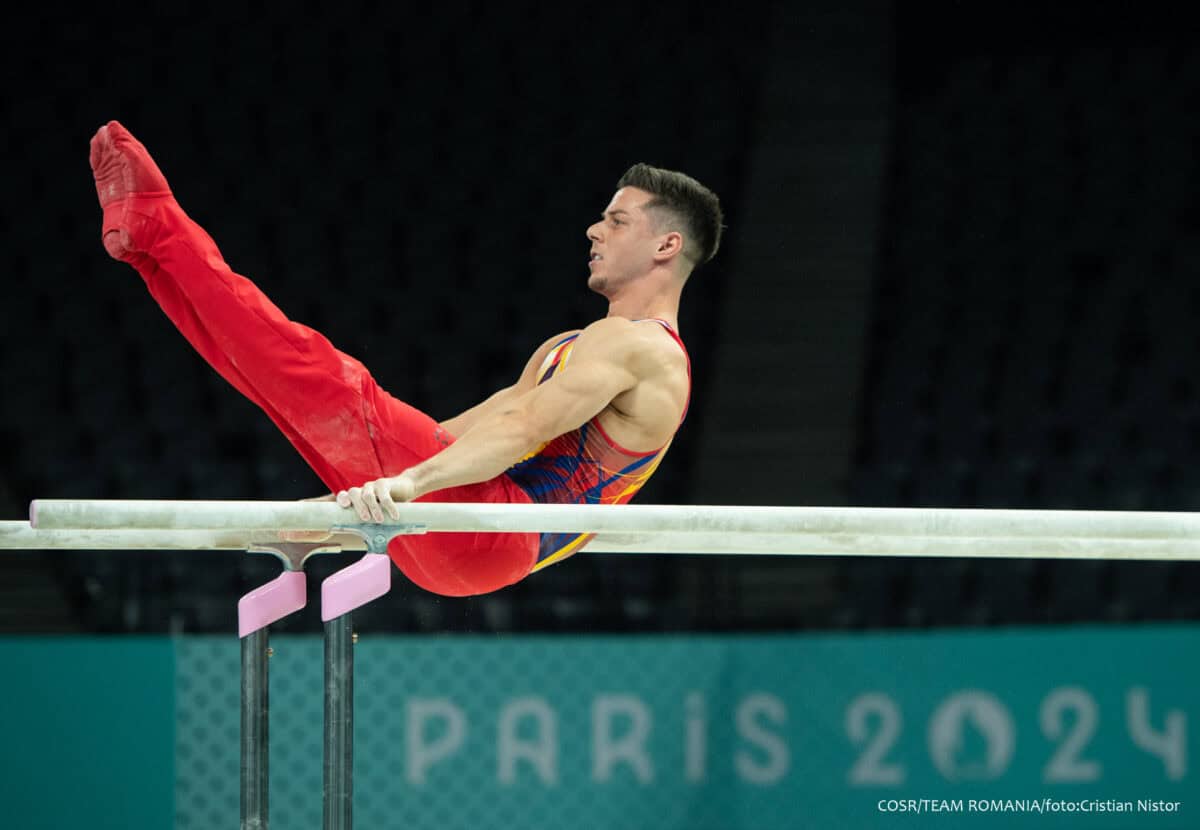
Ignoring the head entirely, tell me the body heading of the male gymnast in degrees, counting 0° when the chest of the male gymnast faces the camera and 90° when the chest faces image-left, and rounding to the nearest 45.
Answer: approximately 90°

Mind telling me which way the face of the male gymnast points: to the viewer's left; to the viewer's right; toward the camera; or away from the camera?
to the viewer's left
